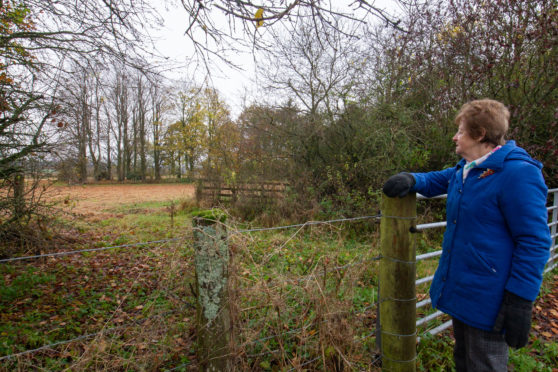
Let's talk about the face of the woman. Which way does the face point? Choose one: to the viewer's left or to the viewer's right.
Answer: to the viewer's left

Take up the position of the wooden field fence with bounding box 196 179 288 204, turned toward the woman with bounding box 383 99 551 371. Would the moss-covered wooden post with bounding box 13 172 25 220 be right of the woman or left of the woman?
right

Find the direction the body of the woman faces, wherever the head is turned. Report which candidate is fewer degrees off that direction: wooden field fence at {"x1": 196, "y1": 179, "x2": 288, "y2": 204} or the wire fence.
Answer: the wire fence

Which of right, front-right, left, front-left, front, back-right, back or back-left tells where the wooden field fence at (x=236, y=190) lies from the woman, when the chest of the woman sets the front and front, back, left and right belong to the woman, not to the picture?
right

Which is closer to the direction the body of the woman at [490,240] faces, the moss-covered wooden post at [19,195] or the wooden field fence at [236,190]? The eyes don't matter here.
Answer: the moss-covered wooden post

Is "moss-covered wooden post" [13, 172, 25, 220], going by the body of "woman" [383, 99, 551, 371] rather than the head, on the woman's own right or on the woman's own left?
on the woman's own right

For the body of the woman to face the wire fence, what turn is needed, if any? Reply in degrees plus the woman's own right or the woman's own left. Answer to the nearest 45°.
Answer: approximately 45° to the woman's own right

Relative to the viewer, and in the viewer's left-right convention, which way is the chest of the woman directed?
facing the viewer and to the left of the viewer
